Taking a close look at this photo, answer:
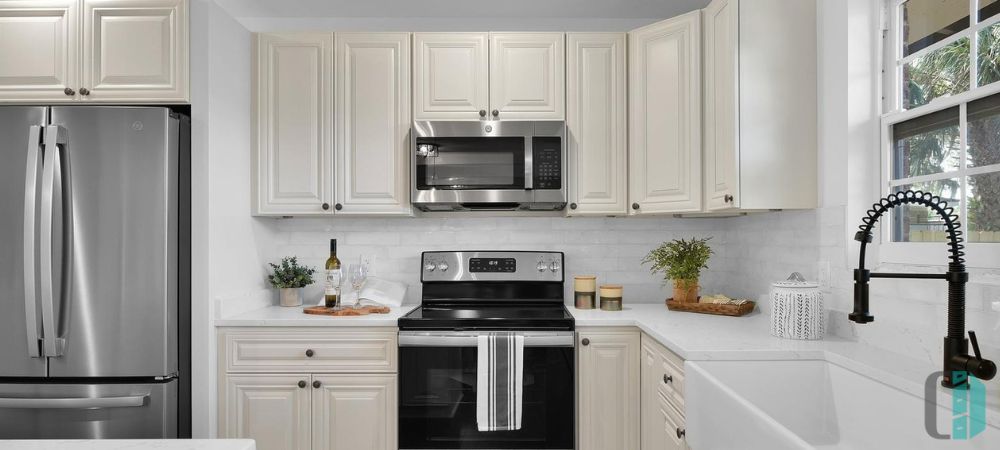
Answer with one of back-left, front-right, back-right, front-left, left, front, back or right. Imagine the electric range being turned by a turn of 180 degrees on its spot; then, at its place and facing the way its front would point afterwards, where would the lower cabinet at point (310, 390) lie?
left

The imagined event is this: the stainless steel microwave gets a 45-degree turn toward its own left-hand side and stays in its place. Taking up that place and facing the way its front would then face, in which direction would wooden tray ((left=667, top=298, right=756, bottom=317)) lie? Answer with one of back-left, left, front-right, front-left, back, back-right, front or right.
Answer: front-left

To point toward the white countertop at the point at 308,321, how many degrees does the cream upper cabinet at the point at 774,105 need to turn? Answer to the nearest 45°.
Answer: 0° — it already faces it

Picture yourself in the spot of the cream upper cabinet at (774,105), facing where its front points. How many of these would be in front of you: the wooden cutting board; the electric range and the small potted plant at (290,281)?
3

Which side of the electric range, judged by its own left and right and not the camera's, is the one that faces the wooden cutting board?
right

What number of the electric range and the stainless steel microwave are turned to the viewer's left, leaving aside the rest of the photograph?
0

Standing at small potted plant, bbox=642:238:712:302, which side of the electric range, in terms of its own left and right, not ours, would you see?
left

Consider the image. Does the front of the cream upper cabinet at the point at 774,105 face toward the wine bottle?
yes

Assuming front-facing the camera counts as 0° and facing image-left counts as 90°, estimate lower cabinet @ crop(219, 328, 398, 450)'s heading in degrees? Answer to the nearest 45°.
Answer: approximately 0°

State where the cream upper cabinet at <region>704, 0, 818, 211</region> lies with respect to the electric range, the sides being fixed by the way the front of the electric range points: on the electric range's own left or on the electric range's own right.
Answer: on the electric range's own left

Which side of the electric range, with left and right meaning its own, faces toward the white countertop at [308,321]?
right

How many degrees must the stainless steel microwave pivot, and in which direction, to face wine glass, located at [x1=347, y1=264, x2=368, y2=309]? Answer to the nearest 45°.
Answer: approximately 90° to its right
